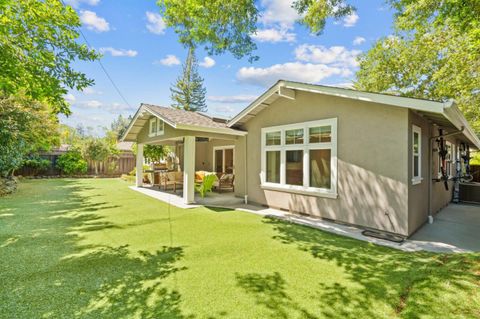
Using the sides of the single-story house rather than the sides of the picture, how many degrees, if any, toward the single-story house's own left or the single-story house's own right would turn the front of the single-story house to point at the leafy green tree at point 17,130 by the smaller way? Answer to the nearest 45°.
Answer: approximately 45° to the single-story house's own right

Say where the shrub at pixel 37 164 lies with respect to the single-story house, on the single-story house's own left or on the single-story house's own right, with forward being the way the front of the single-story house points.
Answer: on the single-story house's own right

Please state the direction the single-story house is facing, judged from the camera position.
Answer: facing the viewer and to the left of the viewer

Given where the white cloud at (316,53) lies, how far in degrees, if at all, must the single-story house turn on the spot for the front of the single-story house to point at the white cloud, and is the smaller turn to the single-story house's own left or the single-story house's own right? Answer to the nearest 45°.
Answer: approximately 135° to the single-story house's own right

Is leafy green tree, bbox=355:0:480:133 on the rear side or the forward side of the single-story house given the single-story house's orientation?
on the rear side

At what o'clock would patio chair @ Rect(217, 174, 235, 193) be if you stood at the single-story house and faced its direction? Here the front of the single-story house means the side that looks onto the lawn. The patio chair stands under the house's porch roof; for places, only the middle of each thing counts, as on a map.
The patio chair is roughly at 3 o'clock from the single-story house.

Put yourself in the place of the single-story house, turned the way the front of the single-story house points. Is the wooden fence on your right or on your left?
on your right
